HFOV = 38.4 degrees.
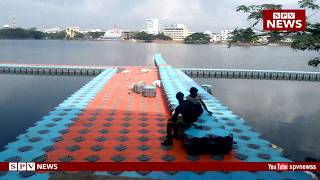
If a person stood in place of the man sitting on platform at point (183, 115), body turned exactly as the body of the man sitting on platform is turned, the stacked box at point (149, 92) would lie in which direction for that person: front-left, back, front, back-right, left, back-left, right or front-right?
right

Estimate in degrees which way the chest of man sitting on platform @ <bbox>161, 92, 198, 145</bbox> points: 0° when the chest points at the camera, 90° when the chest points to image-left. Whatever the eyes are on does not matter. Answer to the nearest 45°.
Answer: approximately 90°
